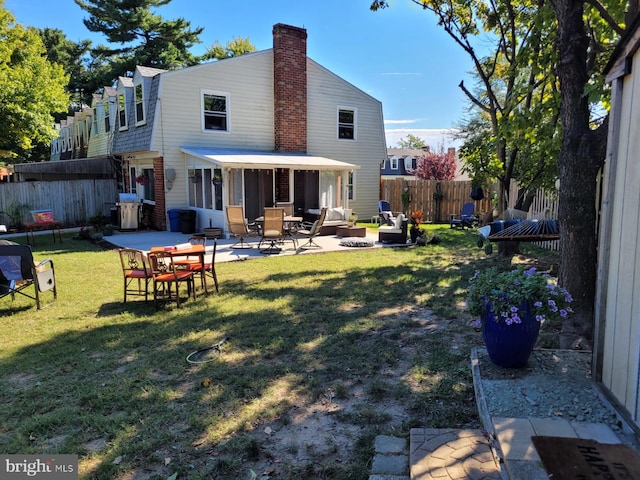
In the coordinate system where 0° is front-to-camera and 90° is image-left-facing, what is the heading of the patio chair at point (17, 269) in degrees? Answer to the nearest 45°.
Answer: approximately 225°

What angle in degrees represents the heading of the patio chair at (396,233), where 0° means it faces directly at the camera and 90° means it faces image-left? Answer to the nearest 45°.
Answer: approximately 90°

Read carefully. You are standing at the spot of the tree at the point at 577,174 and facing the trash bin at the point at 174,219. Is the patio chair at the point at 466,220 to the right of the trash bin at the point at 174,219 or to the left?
right

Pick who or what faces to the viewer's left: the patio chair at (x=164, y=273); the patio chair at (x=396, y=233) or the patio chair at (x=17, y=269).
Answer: the patio chair at (x=396, y=233)
